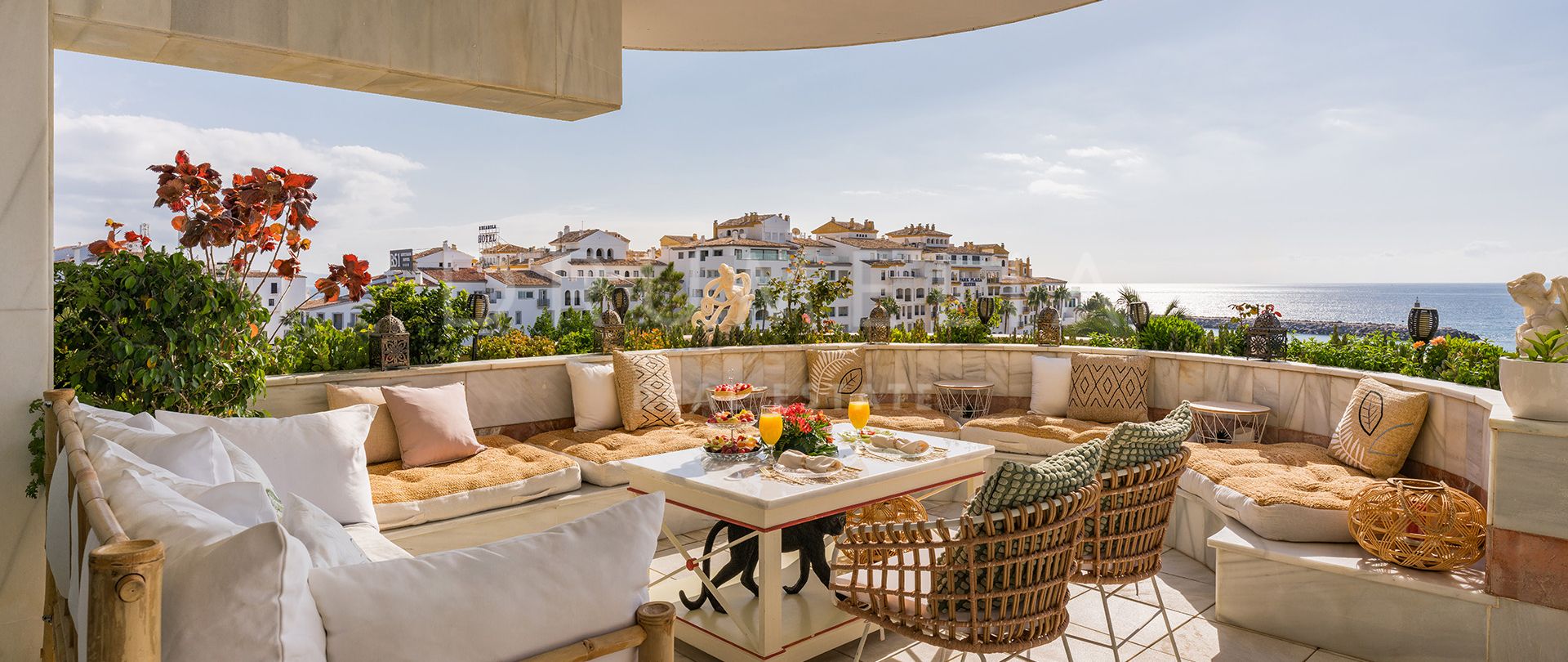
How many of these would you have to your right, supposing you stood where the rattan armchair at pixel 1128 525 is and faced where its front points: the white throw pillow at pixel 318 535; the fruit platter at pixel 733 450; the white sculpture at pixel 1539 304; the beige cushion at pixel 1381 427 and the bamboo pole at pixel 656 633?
2

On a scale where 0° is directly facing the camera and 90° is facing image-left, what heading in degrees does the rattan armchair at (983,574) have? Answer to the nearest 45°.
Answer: approximately 135°

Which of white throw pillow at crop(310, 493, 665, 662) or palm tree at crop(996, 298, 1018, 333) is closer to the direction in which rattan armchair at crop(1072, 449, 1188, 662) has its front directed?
the palm tree

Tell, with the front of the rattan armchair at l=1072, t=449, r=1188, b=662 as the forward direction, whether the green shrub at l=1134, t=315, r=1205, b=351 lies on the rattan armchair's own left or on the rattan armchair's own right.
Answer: on the rattan armchair's own right

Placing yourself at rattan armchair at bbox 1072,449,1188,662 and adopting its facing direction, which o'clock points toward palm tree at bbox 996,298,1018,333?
The palm tree is roughly at 1 o'clock from the rattan armchair.

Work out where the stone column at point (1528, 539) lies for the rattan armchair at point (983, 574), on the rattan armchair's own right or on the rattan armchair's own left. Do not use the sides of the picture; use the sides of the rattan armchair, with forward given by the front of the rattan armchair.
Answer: on the rattan armchair's own right

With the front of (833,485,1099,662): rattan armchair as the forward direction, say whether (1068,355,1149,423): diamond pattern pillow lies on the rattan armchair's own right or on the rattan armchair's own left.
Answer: on the rattan armchair's own right

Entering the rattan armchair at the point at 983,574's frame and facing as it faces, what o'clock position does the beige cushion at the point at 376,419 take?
The beige cushion is roughly at 11 o'clock from the rattan armchair.

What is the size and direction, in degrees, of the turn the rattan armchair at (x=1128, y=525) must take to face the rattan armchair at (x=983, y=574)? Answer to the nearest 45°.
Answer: approximately 90° to its left

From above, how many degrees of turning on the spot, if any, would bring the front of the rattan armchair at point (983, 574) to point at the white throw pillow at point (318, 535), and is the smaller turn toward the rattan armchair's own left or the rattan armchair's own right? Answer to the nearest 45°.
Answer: approximately 90° to the rattan armchair's own left

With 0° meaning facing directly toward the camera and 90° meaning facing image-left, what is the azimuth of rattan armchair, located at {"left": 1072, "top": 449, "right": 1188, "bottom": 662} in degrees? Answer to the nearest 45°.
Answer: approximately 135°

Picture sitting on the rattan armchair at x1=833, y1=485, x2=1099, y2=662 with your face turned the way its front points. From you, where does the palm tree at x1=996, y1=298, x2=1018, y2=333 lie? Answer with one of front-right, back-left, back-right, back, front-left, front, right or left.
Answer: front-right

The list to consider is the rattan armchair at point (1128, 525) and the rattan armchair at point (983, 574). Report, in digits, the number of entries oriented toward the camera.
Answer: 0

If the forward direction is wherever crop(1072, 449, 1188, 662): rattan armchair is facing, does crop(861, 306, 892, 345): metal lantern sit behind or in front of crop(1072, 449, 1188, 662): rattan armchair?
in front
